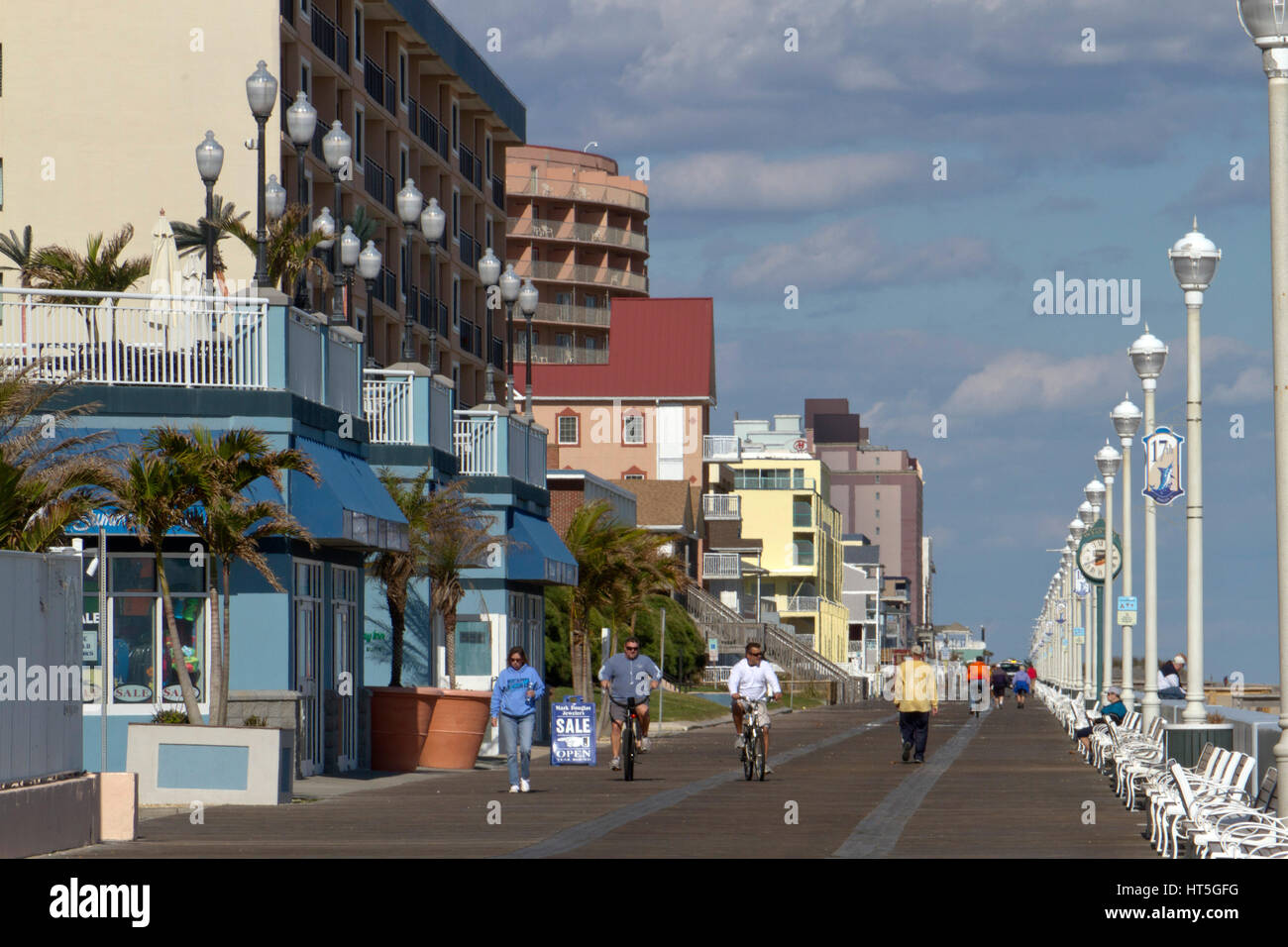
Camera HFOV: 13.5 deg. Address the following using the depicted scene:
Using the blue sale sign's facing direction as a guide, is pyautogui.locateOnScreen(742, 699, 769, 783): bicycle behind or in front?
in front

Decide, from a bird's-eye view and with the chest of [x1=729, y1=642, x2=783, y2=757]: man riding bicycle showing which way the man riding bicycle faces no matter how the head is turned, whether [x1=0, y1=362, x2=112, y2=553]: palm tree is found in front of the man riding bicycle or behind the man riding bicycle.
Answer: in front

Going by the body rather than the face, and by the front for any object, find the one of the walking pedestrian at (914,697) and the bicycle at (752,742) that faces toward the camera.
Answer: the bicycle

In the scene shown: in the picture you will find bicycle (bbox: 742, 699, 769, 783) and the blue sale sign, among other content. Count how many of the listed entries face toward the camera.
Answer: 2

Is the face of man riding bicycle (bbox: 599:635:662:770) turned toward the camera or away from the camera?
toward the camera

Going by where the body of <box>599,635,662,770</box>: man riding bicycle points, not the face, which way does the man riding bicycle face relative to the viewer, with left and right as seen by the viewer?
facing the viewer

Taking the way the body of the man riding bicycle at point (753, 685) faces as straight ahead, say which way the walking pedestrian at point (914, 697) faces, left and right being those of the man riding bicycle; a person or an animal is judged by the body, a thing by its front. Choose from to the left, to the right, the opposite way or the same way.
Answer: the opposite way

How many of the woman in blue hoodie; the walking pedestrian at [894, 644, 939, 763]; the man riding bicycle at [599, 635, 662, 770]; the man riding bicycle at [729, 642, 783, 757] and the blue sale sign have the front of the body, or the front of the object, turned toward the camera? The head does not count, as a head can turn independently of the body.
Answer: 4

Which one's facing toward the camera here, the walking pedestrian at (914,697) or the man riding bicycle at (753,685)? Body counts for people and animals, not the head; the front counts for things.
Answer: the man riding bicycle

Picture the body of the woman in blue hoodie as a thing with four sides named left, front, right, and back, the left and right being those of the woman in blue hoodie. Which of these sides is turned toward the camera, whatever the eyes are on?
front

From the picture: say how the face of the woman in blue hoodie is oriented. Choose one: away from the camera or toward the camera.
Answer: toward the camera
